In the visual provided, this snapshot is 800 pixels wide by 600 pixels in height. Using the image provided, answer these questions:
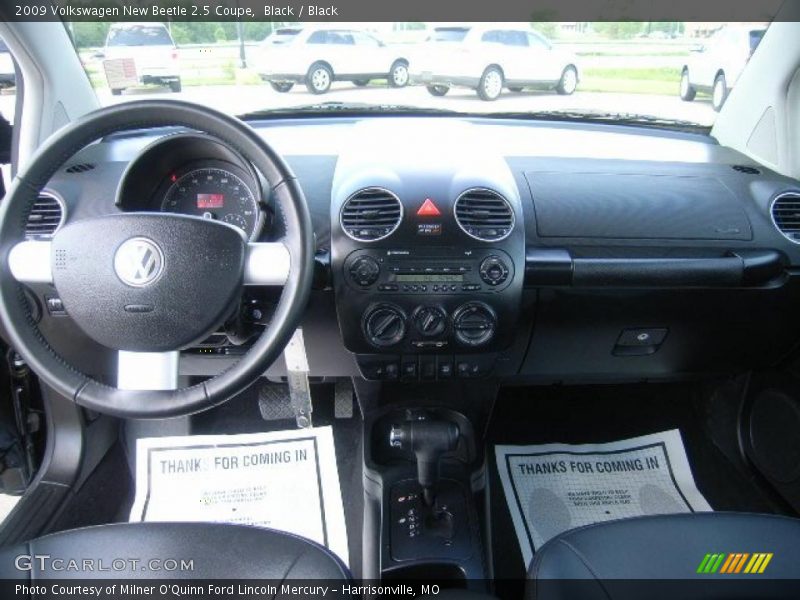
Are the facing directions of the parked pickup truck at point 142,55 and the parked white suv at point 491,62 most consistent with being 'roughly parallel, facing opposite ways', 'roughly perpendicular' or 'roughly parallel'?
roughly perpendicular

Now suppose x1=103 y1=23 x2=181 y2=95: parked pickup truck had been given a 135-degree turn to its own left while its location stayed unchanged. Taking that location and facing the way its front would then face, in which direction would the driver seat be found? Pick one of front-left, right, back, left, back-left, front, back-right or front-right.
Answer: front-left

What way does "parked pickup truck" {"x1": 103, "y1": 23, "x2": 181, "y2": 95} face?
away from the camera

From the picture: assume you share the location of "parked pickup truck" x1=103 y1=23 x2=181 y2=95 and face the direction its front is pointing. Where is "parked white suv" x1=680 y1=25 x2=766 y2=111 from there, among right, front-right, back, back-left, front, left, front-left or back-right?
right
